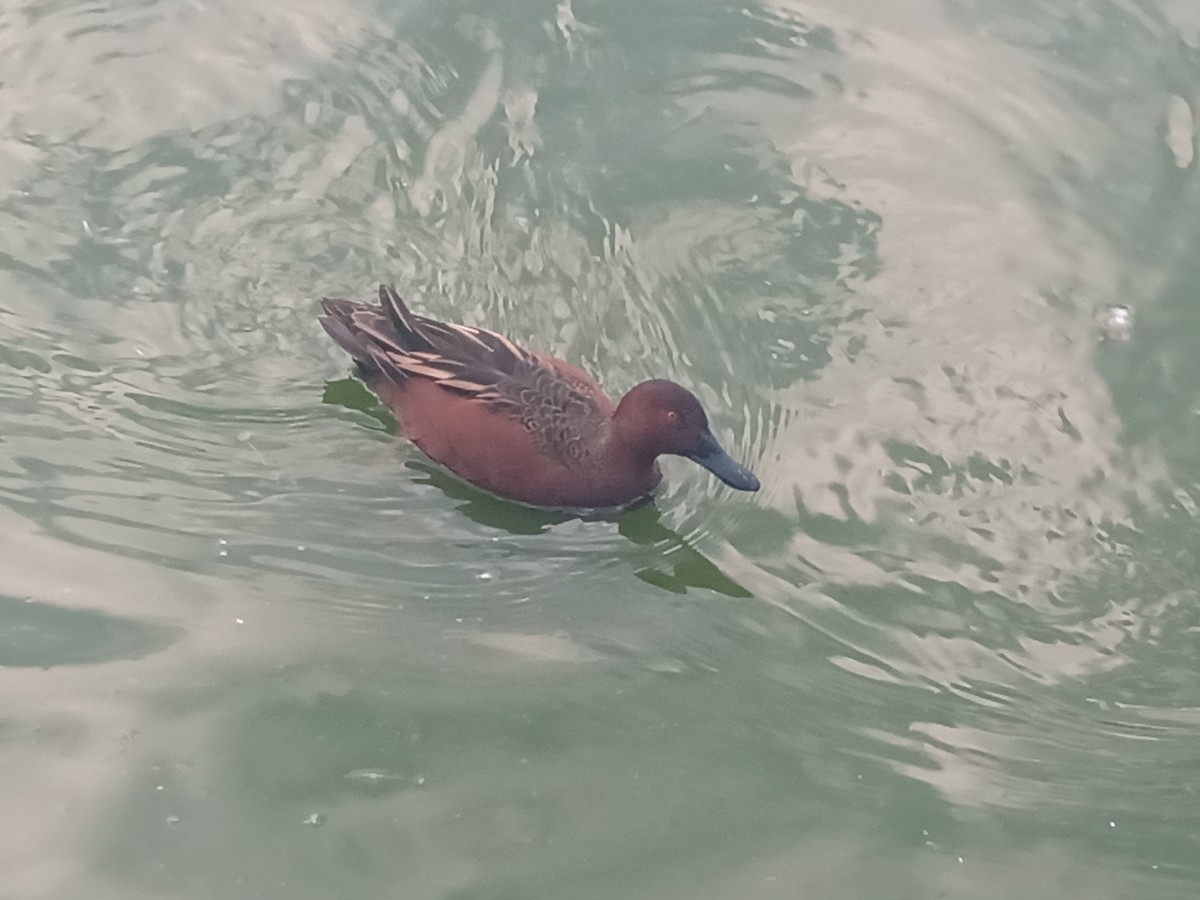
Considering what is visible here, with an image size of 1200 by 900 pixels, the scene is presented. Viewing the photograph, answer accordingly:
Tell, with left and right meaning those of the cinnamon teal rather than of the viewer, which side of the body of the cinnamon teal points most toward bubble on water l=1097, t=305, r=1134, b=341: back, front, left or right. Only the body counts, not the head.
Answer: left

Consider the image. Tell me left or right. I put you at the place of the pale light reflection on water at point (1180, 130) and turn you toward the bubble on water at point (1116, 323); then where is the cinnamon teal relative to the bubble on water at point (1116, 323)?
right

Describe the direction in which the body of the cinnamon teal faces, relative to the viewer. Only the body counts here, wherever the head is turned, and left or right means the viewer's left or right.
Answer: facing the viewer and to the right of the viewer

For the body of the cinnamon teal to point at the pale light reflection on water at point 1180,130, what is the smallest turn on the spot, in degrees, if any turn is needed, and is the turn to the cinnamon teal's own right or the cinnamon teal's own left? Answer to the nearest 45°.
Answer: approximately 90° to the cinnamon teal's own left
